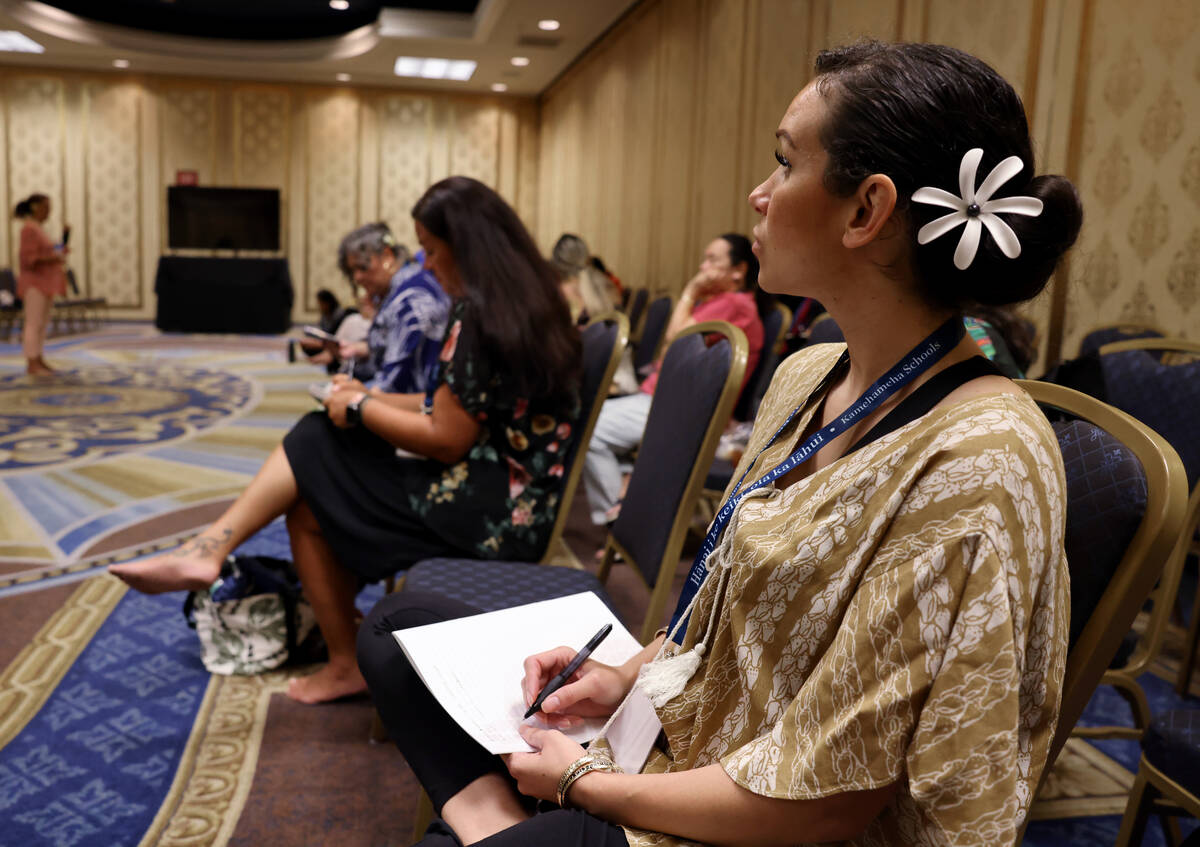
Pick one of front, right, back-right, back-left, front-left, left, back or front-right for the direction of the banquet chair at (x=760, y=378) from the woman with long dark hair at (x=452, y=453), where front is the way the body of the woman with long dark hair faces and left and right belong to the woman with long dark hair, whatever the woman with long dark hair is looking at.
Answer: back-right

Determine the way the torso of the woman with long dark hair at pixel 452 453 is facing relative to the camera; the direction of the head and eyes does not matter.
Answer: to the viewer's left

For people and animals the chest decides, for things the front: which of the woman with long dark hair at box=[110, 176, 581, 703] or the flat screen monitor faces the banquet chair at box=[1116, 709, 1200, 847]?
the flat screen monitor

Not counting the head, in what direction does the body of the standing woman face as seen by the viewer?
to the viewer's right

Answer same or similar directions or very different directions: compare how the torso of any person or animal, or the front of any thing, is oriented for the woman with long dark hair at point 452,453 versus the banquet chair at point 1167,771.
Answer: same or similar directions

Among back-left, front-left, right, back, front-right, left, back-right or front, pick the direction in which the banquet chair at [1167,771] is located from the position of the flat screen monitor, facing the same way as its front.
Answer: front

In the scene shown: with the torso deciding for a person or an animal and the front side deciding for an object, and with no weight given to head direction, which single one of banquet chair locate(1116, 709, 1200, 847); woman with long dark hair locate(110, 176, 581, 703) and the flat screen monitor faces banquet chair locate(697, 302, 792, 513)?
the flat screen monitor

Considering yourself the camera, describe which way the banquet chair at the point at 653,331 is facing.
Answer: facing the viewer and to the left of the viewer

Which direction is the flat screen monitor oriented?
toward the camera

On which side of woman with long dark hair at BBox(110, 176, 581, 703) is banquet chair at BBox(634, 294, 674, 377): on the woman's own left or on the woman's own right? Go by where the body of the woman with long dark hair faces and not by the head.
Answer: on the woman's own right

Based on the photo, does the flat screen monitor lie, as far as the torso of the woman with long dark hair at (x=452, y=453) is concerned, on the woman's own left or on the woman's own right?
on the woman's own right

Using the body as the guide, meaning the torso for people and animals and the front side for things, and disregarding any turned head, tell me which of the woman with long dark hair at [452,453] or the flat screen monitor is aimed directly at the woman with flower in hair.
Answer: the flat screen monitor
